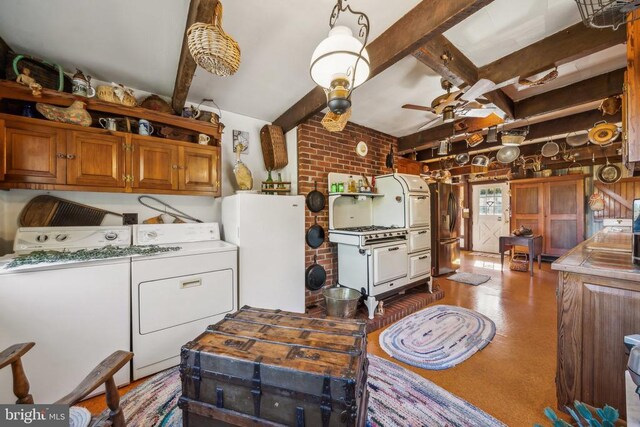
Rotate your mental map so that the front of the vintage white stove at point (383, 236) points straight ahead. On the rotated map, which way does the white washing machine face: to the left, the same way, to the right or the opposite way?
the same way

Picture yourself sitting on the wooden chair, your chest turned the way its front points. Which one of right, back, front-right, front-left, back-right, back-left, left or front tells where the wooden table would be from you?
front-right

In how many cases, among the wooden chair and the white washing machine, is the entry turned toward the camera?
1

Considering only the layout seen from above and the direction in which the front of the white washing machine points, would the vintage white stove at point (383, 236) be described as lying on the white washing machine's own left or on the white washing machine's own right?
on the white washing machine's own left

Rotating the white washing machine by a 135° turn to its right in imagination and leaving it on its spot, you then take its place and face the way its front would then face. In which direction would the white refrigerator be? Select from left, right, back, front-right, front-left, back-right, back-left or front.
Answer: back-right

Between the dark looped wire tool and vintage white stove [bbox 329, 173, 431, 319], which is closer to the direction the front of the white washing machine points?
the vintage white stove

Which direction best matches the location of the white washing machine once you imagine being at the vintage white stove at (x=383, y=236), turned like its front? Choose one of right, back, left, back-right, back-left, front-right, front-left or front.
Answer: right

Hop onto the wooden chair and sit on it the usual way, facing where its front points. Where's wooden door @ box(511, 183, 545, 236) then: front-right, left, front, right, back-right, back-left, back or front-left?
front-right

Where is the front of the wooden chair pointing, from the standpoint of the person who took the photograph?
facing away from the viewer and to the right of the viewer

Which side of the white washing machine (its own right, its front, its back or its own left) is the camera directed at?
front

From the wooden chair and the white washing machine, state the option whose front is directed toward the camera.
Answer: the white washing machine

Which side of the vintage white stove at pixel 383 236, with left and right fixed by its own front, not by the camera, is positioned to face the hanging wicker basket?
right

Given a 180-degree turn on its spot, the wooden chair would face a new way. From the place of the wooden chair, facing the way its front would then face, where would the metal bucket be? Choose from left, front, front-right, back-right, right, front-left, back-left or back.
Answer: back-left

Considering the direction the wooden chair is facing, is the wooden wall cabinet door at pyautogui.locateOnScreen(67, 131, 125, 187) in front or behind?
in front

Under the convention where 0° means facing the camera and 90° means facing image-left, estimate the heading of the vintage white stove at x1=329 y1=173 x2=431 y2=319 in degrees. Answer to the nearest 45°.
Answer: approximately 315°

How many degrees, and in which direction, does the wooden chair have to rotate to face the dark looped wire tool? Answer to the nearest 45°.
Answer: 0° — it already faces it
